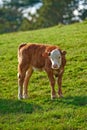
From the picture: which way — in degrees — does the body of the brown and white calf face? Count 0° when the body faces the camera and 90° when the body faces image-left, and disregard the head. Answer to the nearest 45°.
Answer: approximately 315°
